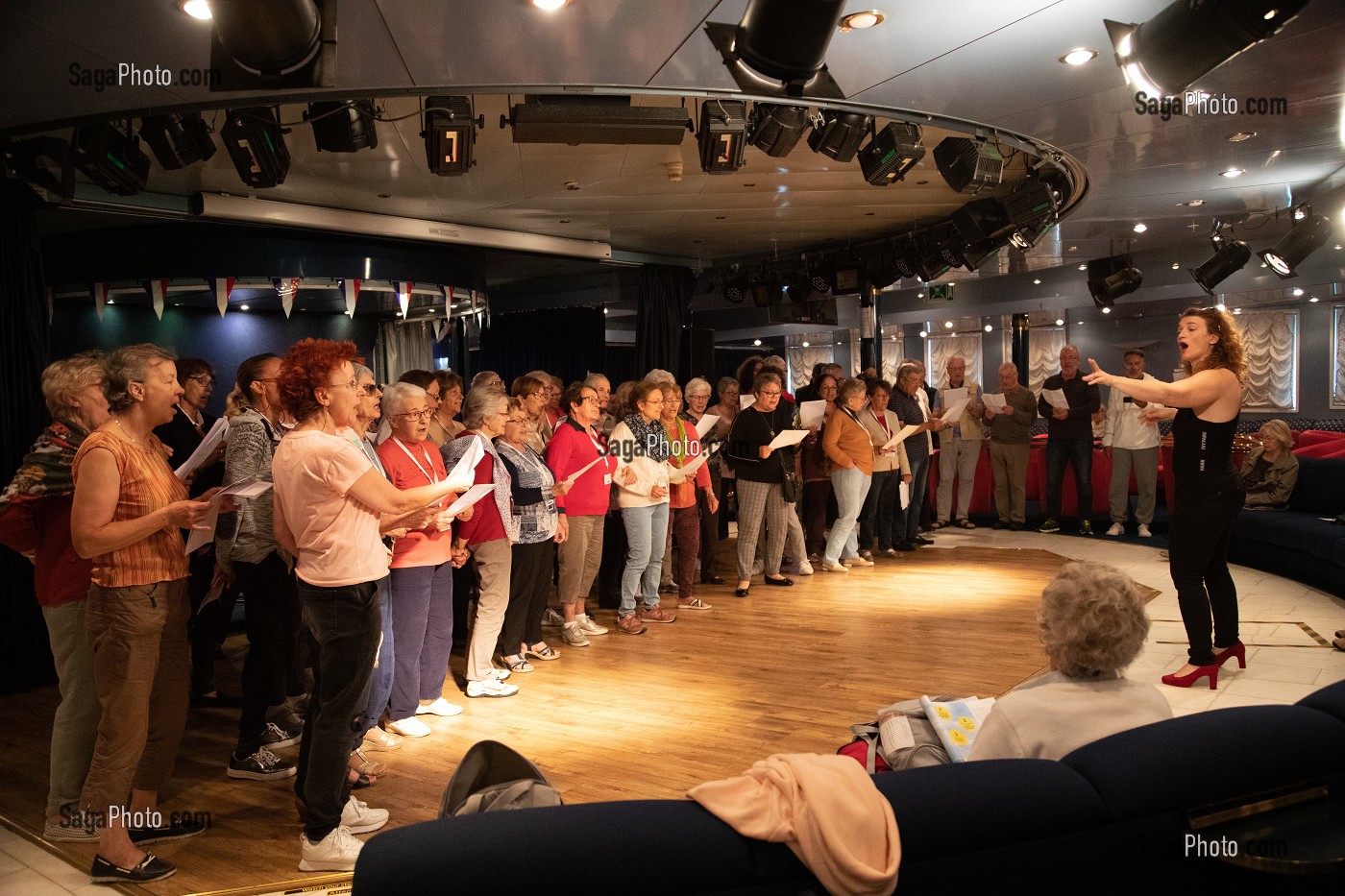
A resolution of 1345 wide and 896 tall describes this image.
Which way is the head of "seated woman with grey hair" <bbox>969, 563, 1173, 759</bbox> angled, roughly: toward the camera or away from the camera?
away from the camera

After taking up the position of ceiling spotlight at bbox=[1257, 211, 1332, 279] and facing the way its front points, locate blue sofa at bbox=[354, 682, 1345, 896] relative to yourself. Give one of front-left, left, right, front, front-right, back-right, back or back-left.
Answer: front-left

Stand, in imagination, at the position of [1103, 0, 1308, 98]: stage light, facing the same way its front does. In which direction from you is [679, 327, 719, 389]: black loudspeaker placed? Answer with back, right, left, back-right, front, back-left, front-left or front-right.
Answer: front-right

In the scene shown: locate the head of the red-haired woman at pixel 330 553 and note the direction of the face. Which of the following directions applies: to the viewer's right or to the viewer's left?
to the viewer's right

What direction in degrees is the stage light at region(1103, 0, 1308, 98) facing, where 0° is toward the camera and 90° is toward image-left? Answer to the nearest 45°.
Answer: approximately 90°

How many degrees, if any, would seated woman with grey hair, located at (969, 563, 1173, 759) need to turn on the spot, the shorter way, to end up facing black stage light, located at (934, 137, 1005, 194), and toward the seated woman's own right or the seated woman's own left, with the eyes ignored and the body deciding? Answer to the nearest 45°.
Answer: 0° — they already face it
